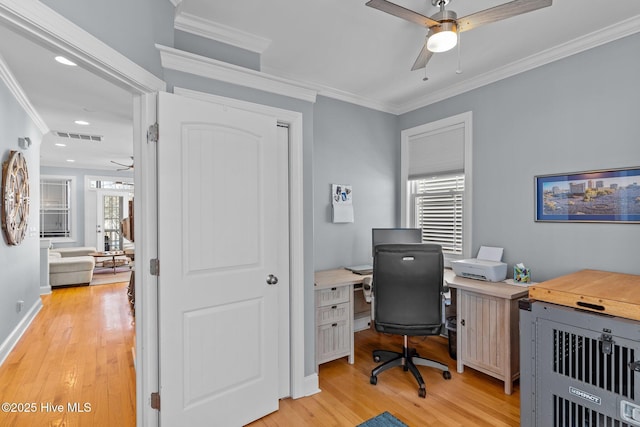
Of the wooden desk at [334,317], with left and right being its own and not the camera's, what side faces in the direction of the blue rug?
front

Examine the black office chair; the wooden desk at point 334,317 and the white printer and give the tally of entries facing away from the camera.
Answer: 1

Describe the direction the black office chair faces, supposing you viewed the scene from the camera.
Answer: facing away from the viewer

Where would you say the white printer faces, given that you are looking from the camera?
facing the viewer and to the left of the viewer

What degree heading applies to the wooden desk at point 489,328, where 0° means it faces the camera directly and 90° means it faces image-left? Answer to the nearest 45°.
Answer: approximately 45°

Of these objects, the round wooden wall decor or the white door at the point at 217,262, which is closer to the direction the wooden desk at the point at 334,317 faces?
the white door

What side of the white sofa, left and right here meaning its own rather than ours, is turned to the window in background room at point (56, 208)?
left

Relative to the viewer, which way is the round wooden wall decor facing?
to the viewer's right

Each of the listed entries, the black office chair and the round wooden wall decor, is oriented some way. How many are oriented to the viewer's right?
1

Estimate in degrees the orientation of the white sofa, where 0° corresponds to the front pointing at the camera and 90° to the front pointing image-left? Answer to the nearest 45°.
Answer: approximately 270°

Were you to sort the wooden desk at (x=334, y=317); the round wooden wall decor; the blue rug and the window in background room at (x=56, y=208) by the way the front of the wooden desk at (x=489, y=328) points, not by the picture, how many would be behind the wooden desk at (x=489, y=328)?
0

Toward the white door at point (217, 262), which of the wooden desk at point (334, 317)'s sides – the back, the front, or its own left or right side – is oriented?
right

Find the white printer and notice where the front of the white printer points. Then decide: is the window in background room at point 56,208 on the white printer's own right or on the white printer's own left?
on the white printer's own right

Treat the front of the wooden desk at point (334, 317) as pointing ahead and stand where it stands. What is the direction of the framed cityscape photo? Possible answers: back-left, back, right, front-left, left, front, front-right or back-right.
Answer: front-left

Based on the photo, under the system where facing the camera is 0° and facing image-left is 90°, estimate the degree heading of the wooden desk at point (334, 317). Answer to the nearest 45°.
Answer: approximately 315°
